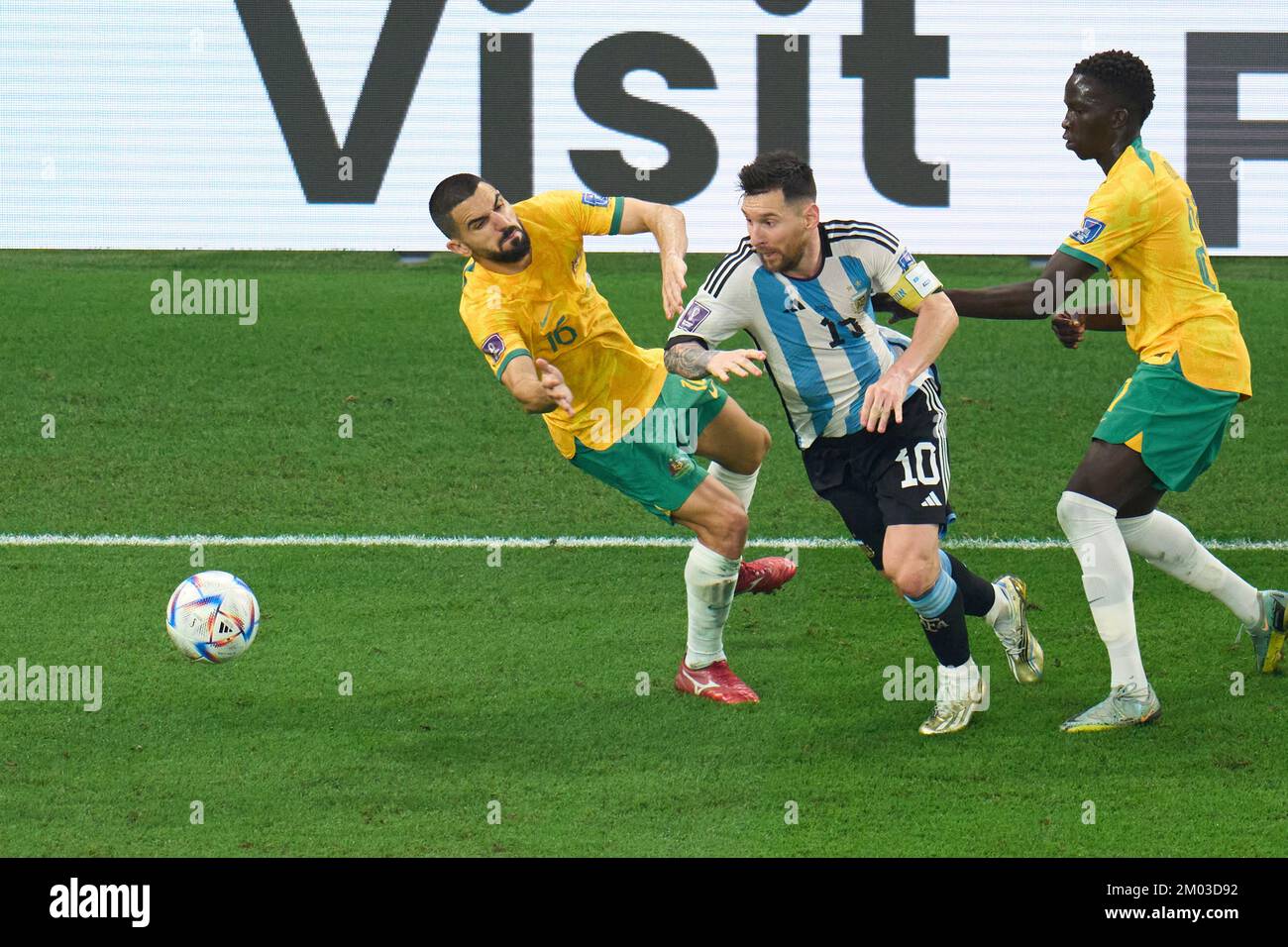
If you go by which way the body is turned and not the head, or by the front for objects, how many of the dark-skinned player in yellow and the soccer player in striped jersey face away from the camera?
0

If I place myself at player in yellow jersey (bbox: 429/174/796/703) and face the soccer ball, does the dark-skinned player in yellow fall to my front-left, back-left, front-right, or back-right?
back-left

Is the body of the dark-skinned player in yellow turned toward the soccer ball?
yes

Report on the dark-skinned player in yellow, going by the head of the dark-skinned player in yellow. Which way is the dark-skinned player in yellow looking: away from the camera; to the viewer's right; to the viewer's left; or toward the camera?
to the viewer's left

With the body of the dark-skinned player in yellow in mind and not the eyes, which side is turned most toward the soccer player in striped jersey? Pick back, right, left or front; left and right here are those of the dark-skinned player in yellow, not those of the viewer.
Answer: front

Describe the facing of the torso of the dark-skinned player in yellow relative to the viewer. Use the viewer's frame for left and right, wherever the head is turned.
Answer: facing to the left of the viewer

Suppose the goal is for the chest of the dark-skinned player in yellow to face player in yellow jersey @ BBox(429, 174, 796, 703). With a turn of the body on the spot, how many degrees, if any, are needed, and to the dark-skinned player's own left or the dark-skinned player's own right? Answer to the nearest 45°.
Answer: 0° — they already face them

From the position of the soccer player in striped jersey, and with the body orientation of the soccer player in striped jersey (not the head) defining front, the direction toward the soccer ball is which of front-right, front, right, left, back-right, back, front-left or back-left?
front-right

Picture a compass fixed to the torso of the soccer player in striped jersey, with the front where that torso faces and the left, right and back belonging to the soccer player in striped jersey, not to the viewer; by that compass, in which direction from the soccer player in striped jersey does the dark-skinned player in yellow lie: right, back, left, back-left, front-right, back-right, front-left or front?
back-left

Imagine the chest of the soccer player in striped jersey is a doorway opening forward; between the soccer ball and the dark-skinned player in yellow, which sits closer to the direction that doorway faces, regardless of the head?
the soccer ball
